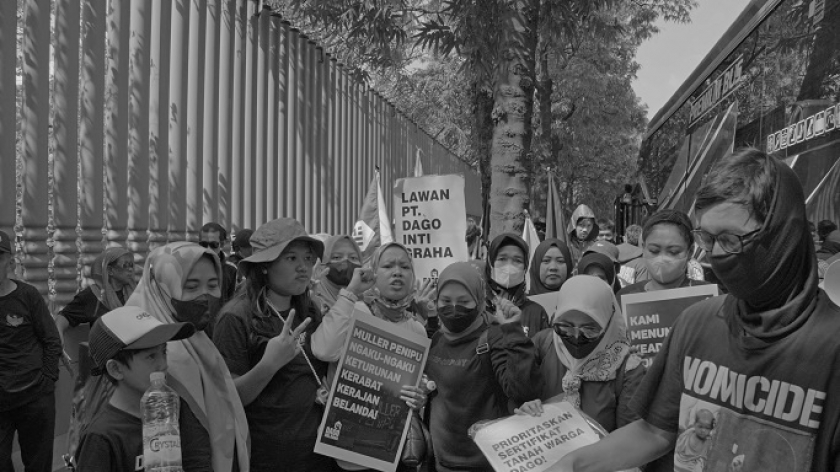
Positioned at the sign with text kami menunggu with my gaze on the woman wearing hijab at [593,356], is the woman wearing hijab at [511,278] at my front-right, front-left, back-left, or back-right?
back-right

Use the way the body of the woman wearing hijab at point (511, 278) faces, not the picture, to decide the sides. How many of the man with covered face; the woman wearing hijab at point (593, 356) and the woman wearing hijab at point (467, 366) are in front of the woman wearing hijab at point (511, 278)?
3

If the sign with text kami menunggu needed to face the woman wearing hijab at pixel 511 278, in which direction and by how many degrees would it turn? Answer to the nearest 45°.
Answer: approximately 135° to its right

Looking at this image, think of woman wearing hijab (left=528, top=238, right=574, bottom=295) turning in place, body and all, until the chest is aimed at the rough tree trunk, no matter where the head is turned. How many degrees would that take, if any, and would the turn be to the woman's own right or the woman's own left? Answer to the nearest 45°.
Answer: approximately 180°

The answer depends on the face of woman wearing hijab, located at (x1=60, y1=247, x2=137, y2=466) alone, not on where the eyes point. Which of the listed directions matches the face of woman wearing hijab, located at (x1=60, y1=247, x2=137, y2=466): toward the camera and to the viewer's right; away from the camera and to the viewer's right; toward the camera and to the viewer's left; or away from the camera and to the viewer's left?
toward the camera and to the viewer's right

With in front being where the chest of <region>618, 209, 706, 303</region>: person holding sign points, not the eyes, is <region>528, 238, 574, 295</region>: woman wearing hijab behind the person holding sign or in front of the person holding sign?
behind

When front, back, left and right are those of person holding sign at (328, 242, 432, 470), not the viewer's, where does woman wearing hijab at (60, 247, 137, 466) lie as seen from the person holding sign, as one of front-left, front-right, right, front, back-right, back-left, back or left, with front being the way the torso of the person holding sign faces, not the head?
back-right
